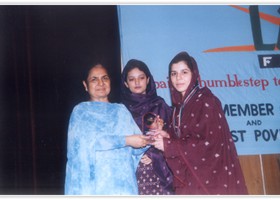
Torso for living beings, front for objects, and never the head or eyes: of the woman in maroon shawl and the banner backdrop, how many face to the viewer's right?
0

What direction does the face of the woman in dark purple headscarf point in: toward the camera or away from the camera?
toward the camera

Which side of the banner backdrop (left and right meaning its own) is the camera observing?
front

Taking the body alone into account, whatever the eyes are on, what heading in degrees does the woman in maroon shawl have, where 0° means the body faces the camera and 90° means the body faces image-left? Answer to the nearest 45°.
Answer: approximately 45°

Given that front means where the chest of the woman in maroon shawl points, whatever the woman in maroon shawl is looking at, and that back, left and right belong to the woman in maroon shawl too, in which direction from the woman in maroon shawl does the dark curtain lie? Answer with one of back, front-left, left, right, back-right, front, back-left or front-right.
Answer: front-right

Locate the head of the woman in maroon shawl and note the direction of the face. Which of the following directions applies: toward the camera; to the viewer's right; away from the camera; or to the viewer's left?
toward the camera
